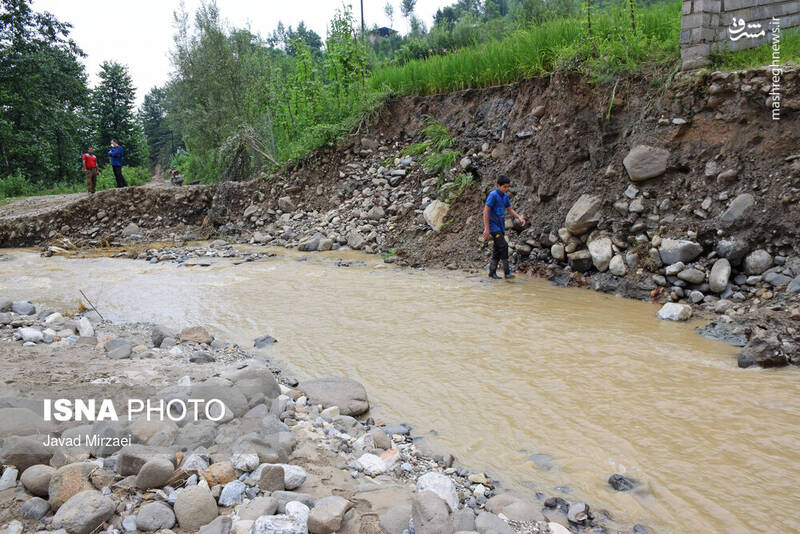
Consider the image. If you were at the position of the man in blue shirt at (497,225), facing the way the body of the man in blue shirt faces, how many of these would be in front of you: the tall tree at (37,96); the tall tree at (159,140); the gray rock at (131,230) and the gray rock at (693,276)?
1

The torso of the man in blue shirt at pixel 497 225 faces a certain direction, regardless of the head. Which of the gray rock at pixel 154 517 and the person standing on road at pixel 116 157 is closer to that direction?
the gray rock

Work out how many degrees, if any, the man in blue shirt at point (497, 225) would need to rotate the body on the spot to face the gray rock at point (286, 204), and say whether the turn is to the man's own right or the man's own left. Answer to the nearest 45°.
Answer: approximately 180°

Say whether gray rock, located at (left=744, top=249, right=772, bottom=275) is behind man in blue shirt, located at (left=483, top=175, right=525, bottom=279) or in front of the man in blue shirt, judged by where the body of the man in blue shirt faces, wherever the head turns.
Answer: in front

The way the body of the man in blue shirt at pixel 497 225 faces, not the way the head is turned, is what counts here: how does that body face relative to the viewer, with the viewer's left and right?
facing the viewer and to the right of the viewer

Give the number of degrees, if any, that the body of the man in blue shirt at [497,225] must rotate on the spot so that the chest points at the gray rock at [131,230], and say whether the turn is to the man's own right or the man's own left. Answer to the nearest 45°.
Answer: approximately 180°

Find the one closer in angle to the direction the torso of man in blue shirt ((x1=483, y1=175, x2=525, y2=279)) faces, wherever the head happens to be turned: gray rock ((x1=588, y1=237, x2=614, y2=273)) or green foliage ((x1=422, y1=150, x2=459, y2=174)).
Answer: the gray rock

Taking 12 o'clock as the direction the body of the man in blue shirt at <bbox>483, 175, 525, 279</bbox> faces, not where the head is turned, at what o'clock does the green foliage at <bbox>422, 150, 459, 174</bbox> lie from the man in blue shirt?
The green foliage is roughly at 7 o'clock from the man in blue shirt.

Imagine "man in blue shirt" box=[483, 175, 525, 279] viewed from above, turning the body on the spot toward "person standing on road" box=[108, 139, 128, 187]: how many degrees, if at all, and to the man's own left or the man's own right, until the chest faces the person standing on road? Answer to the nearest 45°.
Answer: approximately 180°
